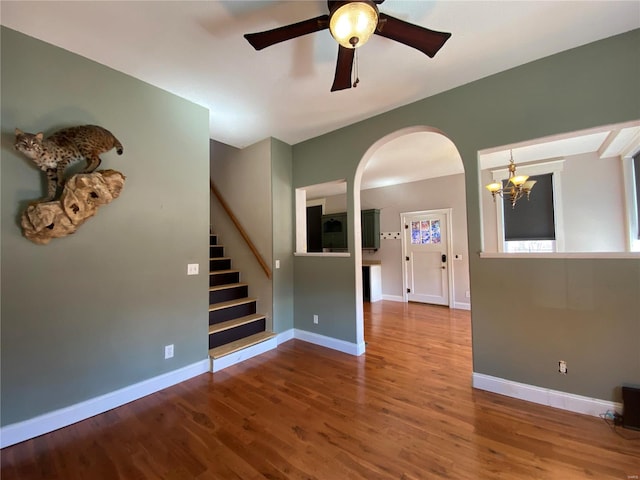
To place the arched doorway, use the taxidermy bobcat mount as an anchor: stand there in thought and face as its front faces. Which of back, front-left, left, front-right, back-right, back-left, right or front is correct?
back-left

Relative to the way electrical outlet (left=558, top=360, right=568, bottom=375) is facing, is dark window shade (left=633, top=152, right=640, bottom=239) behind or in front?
behind

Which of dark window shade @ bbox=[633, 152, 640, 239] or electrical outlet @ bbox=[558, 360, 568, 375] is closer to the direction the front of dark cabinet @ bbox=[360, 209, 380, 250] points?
the electrical outlet

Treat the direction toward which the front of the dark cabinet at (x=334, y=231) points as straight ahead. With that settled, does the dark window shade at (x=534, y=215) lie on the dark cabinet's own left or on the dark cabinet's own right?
on the dark cabinet's own left

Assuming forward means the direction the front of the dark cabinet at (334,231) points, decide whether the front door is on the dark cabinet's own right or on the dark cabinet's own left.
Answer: on the dark cabinet's own left

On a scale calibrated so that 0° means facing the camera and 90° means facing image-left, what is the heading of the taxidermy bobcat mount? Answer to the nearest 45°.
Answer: approximately 45°

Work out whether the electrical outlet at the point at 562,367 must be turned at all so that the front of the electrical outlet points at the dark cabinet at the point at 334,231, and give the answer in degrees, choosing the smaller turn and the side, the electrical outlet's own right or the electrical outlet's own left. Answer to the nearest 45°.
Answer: approximately 135° to the electrical outlet's own right

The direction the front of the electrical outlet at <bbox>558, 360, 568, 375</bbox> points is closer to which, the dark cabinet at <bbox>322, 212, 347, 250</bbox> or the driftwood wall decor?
the driftwood wall decor

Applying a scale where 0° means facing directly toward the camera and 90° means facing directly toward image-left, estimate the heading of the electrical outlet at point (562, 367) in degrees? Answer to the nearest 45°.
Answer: approximately 0°

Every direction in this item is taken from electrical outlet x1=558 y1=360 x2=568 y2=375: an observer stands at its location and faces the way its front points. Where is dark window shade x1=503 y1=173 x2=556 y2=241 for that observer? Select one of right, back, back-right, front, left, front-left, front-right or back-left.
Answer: back
